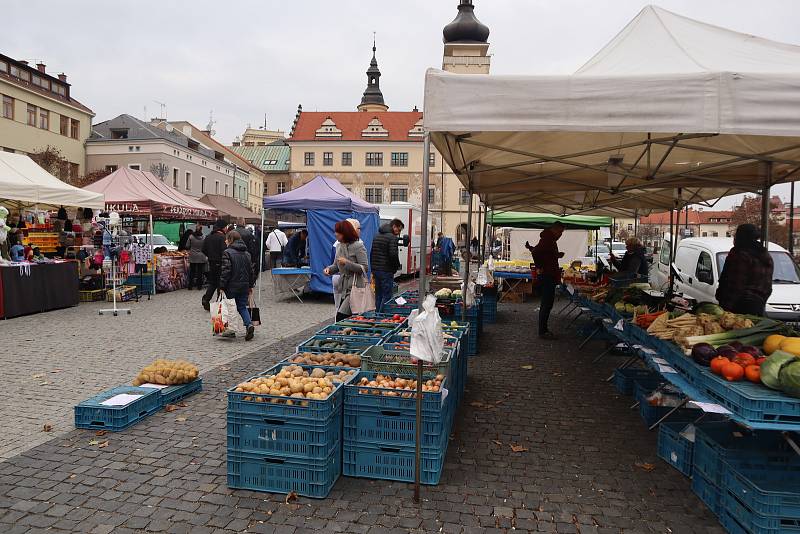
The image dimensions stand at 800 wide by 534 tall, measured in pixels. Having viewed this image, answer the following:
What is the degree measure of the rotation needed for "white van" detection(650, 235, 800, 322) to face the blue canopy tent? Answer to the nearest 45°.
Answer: approximately 135° to its right

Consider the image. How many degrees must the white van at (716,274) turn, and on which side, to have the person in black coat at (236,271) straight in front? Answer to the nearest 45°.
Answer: approximately 90° to its right

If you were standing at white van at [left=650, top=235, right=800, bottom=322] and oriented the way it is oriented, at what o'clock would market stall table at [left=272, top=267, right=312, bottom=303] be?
The market stall table is roughly at 4 o'clock from the white van.

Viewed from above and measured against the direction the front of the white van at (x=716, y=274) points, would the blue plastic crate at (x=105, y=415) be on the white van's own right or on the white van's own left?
on the white van's own right

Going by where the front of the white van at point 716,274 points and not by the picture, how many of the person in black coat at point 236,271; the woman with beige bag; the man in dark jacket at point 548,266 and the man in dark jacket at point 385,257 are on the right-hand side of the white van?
4

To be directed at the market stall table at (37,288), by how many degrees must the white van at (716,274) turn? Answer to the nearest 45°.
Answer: approximately 90° to its right

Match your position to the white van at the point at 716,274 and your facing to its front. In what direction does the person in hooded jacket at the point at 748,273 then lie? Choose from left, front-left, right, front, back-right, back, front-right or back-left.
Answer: front-right

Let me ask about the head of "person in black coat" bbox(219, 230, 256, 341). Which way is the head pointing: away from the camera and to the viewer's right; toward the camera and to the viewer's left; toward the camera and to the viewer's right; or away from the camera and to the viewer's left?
away from the camera and to the viewer's left

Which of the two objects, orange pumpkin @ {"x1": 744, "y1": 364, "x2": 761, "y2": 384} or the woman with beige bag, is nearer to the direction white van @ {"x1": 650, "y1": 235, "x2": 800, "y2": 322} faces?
the orange pumpkin
